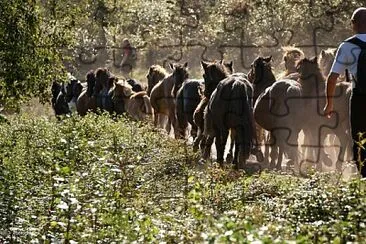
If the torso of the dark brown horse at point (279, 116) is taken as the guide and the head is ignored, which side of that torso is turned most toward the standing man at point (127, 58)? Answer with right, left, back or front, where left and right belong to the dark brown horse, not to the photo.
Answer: front

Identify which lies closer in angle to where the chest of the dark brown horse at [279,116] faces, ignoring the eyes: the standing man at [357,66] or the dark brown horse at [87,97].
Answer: the dark brown horse

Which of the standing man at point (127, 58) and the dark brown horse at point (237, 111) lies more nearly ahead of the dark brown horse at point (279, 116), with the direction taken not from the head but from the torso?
the standing man

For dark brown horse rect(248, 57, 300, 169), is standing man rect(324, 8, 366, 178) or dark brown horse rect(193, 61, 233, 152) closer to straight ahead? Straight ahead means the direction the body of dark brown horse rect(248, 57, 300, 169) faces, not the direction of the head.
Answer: the dark brown horse

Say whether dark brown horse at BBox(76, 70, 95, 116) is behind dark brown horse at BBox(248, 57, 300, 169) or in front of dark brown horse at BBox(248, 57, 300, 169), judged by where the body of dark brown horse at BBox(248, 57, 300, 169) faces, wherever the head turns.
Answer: in front

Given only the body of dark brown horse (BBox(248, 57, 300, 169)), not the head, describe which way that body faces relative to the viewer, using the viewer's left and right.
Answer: facing away from the viewer and to the left of the viewer

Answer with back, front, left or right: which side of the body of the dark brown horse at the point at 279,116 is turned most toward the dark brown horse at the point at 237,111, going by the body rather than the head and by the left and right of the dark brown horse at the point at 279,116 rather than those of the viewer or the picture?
left
